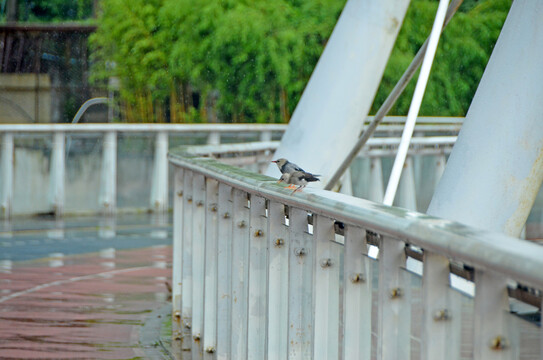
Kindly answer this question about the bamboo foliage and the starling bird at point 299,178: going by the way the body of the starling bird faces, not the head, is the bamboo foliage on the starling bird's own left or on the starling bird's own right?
on the starling bird's own right

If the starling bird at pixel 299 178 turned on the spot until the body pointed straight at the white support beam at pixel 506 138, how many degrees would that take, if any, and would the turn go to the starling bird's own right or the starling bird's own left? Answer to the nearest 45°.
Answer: approximately 135° to the starling bird's own right

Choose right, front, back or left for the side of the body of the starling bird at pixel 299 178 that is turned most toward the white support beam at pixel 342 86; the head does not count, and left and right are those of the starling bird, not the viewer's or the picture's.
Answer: right

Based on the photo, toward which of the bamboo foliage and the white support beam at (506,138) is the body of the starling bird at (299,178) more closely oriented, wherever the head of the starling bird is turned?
the bamboo foliage

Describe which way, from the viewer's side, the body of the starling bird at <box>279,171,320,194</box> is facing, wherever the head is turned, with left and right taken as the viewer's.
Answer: facing to the left of the viewer
